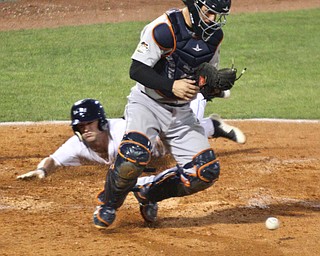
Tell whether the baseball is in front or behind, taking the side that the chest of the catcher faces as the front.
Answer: in front

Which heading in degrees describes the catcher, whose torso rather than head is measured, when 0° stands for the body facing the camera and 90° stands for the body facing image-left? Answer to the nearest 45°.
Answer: approximately 315°

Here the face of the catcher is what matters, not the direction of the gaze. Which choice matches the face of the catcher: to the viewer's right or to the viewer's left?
to the viewer's right
